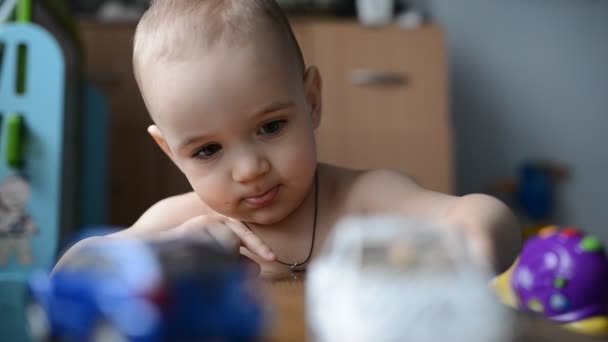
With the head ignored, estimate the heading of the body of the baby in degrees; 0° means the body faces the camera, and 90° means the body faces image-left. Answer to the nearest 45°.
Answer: approximately 0°

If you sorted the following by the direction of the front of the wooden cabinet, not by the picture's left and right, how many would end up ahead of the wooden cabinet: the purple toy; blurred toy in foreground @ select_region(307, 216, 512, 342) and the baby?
3

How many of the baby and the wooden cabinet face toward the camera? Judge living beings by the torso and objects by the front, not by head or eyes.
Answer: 2

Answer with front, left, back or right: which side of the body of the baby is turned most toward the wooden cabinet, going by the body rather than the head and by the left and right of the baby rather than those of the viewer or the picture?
back

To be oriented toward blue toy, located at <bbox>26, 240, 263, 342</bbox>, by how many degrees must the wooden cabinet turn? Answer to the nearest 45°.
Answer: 0° — it already faces it
